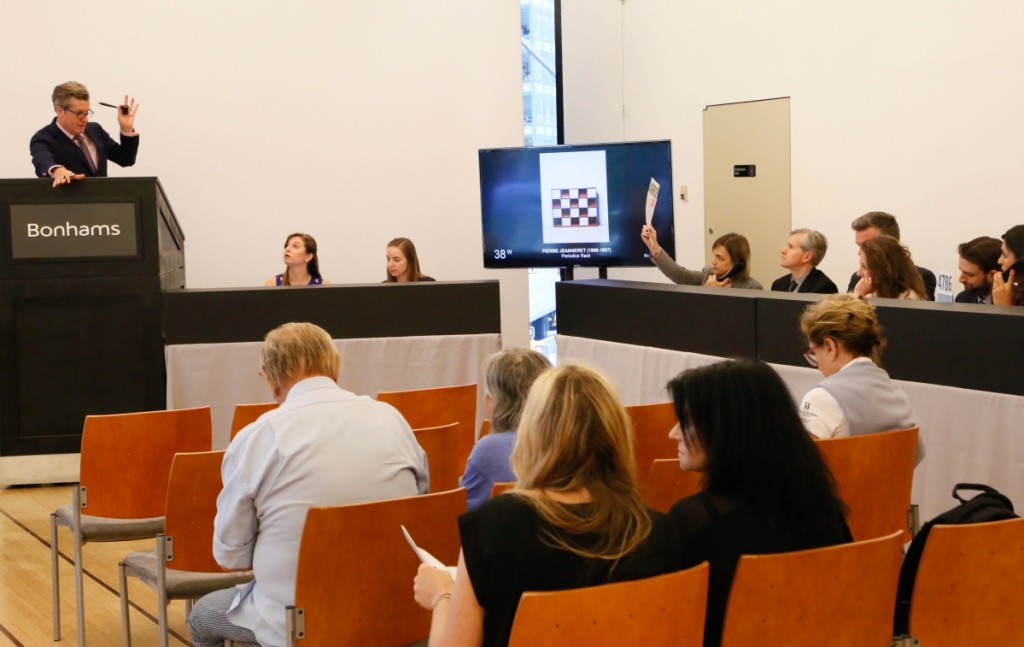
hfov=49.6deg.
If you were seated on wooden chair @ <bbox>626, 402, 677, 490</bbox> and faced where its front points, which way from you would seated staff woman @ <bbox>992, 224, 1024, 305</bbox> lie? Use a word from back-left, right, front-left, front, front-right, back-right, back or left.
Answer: right

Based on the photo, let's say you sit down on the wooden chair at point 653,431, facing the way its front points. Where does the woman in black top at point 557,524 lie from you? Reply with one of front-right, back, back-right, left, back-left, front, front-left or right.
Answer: back-left

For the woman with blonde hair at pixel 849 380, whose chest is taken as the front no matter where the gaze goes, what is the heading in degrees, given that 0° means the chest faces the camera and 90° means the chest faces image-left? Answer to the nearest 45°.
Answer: approximately 135°

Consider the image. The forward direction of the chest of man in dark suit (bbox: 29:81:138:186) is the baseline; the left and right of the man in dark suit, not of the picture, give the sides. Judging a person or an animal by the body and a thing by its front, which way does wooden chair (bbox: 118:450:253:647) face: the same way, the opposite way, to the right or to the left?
the opposite way

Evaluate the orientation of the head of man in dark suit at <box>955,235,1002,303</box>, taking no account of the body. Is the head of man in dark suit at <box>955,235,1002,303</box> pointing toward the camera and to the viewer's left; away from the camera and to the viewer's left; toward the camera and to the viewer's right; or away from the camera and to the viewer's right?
toward the camera and to the viewer's left

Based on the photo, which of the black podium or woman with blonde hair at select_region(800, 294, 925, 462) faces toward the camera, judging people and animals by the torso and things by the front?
the black podium

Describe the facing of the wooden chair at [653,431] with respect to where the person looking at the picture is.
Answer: facing away from the viewer and to the left of the viewer

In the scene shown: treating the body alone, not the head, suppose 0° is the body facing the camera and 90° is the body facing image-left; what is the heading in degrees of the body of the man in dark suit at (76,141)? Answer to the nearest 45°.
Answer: approximately 315°

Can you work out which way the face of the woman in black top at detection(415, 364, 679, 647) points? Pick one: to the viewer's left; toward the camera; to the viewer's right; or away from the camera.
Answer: away from the camera

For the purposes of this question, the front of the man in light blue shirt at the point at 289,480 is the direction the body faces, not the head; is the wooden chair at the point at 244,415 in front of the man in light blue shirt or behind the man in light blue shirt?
in front

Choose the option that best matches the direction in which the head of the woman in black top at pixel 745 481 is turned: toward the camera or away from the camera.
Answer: away from the camera

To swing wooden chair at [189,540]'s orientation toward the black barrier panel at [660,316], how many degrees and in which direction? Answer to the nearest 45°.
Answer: approximately 90° to its right

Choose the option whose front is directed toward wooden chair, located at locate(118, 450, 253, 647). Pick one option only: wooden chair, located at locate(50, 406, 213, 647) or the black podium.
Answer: the black podium

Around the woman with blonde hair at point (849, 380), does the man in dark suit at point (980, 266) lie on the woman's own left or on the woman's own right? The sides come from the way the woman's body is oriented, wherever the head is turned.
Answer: on the woman's own right
